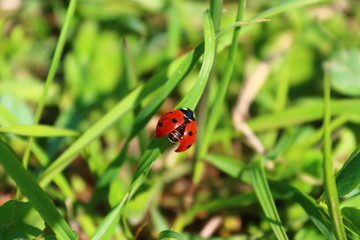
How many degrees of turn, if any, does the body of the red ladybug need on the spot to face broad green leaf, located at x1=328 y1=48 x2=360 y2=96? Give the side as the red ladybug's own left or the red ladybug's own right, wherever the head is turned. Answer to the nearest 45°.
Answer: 0° — it already faces it

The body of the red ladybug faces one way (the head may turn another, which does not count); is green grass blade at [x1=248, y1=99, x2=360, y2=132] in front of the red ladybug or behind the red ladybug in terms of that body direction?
in front

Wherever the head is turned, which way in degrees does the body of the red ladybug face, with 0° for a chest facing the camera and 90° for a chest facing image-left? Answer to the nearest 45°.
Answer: approximately 225°
